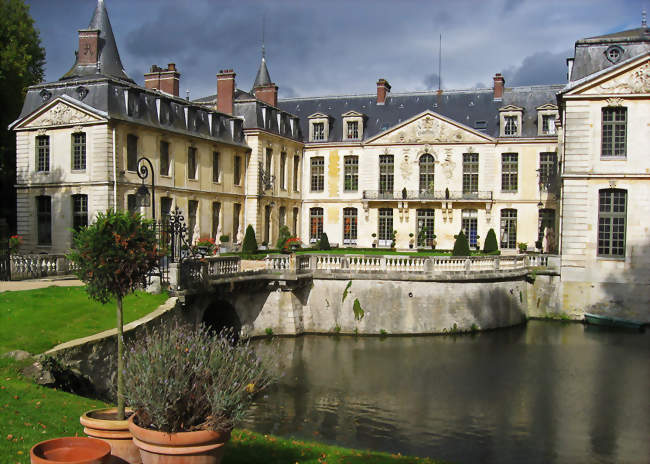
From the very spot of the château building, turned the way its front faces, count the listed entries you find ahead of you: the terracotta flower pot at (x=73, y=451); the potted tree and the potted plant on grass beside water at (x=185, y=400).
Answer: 3

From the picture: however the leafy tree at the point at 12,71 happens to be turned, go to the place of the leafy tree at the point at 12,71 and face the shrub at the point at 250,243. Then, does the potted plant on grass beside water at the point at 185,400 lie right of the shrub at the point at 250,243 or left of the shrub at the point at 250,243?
right

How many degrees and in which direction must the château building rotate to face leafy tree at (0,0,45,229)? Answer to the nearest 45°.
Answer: approximately 90° to its right

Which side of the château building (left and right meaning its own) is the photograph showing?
front

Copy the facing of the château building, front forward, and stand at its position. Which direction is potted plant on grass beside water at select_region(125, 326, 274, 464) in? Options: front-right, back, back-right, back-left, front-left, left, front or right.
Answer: front

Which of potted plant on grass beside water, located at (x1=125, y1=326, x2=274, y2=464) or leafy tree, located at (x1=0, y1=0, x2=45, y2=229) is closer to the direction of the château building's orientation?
the potted plant on grass beside water

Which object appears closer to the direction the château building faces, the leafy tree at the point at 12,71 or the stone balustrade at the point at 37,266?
the stone balustrade

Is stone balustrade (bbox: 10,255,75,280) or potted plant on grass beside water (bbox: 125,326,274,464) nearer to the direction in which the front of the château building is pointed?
the potted plant on grass beside water

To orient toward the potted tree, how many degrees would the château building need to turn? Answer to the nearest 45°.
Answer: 0° — it already faces it

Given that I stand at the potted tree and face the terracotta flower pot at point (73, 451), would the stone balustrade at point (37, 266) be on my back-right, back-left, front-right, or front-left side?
back-right

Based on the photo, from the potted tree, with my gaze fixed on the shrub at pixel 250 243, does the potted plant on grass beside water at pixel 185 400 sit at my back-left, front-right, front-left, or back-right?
back-right

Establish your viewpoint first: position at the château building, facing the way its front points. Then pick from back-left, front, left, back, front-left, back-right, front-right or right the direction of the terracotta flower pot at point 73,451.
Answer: front

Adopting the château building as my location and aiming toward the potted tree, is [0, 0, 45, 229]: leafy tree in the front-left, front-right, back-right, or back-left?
front-right

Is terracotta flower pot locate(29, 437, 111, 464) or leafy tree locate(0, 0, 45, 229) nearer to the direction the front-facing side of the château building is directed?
the terracotta flower pot
